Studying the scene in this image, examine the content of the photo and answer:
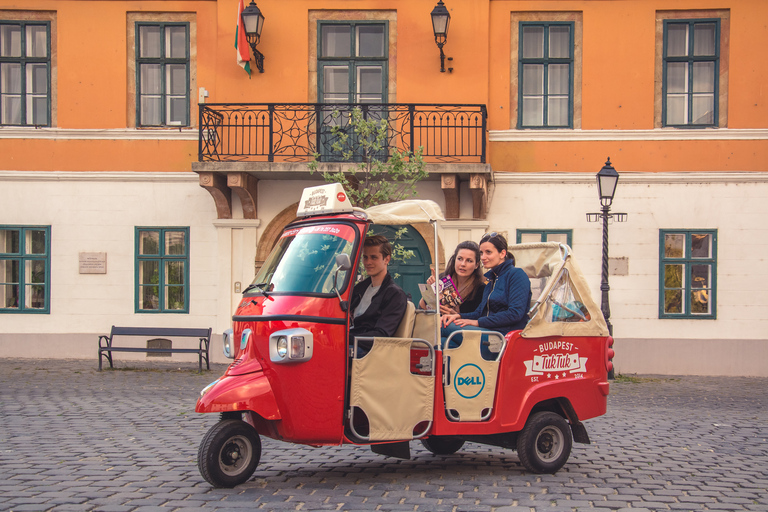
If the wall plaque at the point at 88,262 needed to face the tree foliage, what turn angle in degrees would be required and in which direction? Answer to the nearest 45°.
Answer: approximately 45° to its left

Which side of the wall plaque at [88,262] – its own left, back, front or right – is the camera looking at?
front

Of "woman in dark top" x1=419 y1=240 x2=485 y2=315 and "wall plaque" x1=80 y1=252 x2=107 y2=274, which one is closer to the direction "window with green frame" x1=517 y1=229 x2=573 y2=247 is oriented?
the woman in dark top

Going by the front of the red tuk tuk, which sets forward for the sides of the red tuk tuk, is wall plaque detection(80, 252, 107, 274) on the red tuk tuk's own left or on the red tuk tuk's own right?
on the red tuk tuk's own right

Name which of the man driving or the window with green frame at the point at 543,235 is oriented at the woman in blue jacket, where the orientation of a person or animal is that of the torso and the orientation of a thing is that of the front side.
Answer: the window with green frame

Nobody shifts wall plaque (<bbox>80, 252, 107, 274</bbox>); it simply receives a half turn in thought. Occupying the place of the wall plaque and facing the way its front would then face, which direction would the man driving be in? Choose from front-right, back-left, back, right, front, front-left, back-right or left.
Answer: back

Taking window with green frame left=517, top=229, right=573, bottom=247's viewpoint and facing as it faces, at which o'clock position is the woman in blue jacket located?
The woman in blue jacket is roughly at 12 o'clock from the window with green frame.

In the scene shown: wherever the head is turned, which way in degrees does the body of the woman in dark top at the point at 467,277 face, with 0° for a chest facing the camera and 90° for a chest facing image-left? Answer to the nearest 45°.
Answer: approximately 45°

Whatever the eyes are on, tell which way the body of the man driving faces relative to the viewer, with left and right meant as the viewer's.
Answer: facing the viewer and to the left of the viewer

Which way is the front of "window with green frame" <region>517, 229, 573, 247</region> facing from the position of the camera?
facing the viewer

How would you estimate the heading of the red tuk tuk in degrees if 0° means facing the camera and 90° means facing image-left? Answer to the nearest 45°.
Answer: approximately 45°

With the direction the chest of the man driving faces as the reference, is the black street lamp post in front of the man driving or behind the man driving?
behind

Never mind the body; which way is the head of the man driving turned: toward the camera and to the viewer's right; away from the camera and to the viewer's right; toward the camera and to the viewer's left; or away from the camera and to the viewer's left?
toward the camera and to the viewer's left

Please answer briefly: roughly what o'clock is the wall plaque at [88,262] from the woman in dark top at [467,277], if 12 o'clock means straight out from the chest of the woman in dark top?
The wall plaque is roughly at 3 o'clock from the woman in dark top.

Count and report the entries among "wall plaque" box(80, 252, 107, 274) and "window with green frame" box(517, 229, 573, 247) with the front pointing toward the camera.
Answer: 2

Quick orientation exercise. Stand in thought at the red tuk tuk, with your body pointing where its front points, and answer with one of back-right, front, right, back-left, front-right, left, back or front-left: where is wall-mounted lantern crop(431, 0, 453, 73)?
back-right

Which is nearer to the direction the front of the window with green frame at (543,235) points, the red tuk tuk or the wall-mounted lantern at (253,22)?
the red tuk tuk

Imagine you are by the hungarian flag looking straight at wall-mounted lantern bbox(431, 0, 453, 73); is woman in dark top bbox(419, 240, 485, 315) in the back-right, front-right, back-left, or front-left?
front-right
